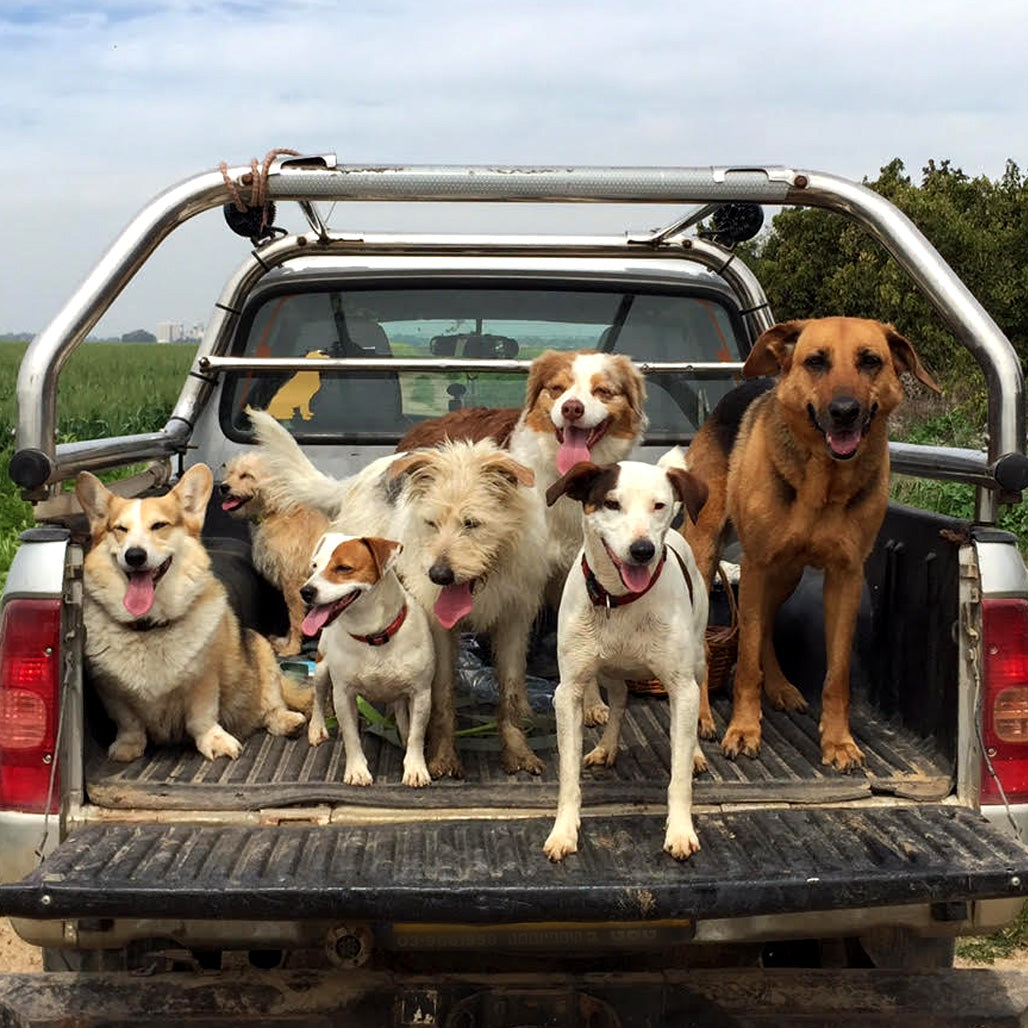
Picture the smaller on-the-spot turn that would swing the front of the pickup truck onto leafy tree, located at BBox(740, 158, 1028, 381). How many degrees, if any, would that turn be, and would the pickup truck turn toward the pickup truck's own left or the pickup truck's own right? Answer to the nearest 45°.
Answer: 0° — it already faces it

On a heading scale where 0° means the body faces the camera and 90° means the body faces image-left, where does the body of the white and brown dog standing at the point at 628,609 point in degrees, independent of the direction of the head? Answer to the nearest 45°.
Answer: approximately 0°

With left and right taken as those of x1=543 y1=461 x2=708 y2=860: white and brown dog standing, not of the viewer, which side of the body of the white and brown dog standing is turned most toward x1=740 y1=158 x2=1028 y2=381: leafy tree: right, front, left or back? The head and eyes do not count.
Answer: back

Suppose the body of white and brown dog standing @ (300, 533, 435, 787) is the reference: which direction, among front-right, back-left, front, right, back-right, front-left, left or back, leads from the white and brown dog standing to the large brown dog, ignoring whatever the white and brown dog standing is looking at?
left

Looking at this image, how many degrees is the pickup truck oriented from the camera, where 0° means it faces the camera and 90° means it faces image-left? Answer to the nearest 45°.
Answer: approximately 180°

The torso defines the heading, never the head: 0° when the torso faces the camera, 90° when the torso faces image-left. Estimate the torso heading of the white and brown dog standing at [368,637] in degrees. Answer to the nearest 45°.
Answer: approximately 0°

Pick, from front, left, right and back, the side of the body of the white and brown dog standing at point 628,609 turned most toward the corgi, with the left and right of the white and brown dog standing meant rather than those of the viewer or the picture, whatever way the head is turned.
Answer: right

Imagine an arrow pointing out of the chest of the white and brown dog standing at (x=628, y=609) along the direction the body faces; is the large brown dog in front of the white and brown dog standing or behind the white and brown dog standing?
behind

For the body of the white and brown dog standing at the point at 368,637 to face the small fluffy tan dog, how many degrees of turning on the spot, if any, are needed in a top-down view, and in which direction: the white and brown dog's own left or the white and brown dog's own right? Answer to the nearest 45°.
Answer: approximately 180°

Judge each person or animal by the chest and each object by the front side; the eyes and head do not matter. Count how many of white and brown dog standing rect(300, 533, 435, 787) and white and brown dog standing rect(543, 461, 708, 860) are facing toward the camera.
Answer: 2
